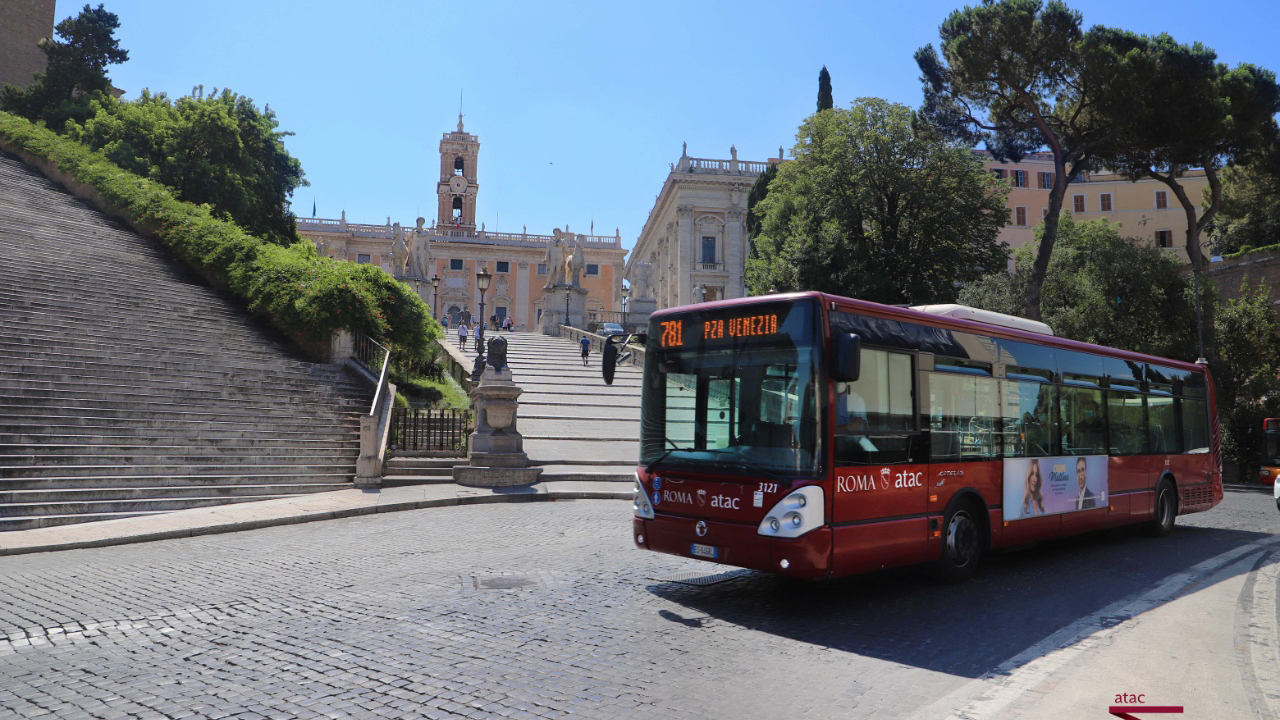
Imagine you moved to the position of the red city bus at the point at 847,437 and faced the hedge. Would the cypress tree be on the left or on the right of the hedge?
right

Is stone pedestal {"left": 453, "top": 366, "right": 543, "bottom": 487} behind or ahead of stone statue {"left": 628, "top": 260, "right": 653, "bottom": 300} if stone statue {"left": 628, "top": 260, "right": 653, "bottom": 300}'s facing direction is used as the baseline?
ahead

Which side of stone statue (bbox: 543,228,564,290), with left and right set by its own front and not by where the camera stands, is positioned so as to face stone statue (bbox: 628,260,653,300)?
left

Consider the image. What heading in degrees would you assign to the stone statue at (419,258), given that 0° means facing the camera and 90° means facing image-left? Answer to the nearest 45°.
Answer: approximately 0°

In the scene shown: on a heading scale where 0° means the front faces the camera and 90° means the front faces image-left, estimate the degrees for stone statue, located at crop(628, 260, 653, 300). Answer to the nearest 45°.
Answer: approximately 0°

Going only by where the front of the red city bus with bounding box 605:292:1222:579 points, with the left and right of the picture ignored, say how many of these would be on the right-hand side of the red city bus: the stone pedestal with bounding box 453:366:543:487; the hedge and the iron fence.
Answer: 3

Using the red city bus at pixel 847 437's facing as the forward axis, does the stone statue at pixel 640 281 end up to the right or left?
on its right

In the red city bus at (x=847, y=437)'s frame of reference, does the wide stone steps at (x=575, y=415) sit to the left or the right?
on its right

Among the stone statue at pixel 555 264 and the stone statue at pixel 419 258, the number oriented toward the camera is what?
2

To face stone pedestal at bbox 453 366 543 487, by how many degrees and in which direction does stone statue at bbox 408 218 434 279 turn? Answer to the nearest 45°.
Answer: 0° — it already faces it

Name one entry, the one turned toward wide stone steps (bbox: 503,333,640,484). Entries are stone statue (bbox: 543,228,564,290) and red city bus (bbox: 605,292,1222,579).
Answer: the stone statue

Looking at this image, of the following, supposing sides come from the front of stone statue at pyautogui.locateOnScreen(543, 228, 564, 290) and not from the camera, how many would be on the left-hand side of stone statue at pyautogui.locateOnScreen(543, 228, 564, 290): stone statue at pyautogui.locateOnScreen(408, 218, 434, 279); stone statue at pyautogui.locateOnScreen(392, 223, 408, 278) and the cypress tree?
1
